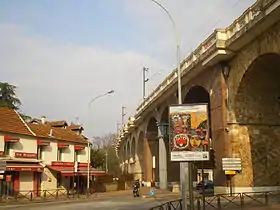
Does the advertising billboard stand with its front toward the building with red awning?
no

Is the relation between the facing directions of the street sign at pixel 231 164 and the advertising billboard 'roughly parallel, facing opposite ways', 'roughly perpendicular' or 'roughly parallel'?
roughly parallel

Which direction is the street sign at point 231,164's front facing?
toward the camera

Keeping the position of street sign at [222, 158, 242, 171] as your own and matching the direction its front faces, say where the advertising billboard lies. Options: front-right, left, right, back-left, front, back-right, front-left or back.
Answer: front

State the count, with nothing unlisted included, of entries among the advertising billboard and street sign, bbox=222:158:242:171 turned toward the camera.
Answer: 2

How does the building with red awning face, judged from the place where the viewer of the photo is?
facing the viewer and to the right of the viewer

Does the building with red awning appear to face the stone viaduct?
yes

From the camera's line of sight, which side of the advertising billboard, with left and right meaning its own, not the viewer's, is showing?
front

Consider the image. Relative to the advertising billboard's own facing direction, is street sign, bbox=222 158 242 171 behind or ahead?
behind

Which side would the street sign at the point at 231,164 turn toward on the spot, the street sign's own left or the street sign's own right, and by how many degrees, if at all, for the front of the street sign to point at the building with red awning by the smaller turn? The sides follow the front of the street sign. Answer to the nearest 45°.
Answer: approximately 135° to the street sign's own right

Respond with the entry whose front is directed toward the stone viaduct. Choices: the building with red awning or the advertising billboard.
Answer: the building with red awning
